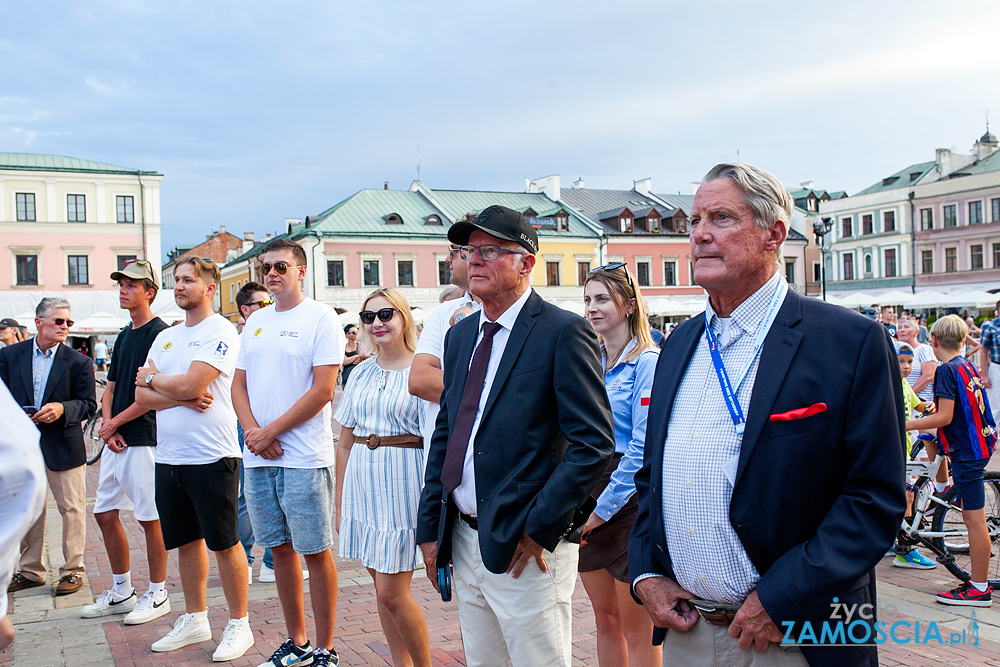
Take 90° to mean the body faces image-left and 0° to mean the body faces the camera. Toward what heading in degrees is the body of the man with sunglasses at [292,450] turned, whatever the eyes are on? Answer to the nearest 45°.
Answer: approximately 45°

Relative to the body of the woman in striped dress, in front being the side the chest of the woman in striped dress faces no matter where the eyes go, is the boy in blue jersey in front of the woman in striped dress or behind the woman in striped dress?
behind

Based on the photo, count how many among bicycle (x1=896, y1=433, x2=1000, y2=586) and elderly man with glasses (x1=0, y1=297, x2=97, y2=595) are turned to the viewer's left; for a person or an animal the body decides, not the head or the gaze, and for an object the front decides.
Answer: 1

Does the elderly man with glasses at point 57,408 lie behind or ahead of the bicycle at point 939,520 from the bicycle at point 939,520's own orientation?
ahead

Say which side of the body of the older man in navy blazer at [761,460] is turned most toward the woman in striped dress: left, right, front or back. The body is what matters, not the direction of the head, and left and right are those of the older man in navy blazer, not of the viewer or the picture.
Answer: right

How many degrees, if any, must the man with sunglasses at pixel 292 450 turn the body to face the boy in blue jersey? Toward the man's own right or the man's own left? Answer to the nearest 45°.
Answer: approximately 135° to the man's own left

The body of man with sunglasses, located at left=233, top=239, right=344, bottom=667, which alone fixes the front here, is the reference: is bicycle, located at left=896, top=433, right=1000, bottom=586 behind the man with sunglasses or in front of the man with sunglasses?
behind

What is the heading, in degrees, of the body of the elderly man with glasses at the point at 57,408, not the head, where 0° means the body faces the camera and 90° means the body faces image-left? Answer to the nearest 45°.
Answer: approximately 0°

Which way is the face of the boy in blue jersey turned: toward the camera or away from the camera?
away from the camera

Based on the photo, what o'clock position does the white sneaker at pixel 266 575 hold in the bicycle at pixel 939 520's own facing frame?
The white sneaker is roughly at 11 o'clock from the bicycle.

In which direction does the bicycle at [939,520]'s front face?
to the viewer's left

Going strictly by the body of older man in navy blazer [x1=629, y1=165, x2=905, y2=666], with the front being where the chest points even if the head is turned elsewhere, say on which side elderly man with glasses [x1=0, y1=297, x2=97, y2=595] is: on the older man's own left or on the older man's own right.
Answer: on the older man's own right

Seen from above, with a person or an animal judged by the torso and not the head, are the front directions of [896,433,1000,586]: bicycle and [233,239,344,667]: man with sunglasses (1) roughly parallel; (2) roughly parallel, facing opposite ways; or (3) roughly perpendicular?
roughly perpendicular

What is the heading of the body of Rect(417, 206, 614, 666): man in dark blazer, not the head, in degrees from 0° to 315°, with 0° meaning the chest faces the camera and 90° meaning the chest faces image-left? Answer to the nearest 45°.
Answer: approximately 45°

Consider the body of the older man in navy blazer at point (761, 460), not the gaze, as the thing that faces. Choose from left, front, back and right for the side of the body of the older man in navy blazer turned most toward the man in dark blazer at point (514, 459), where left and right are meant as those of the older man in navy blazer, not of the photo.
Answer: right
